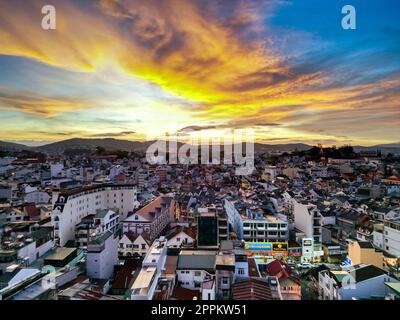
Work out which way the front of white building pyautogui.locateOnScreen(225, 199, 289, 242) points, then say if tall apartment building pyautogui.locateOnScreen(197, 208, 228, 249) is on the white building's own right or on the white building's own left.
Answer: on the white building's own right

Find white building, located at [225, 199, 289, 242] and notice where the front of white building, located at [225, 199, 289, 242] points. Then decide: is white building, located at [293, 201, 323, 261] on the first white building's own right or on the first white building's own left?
on the first white building's own left

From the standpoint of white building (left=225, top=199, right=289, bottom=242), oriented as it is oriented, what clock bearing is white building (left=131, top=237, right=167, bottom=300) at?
white building (left=131, top=237, right=167, bottom=300) is roughly at 1 o'clock from white building (left=225, top=199, right=289, bottom=242).

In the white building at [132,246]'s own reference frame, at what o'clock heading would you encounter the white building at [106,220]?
the white building at [106,220] is roughly at 5 o'clock from the white building at [132,246].

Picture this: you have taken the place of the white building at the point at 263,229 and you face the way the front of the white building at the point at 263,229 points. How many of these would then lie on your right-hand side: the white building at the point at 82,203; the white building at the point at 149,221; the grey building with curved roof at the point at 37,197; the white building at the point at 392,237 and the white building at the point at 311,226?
3

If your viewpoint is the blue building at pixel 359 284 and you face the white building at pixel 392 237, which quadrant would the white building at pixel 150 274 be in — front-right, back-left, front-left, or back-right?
back-left

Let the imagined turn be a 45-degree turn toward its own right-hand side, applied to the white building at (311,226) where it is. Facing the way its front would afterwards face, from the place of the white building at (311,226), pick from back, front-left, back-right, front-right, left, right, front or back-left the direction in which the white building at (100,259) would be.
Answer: front-right

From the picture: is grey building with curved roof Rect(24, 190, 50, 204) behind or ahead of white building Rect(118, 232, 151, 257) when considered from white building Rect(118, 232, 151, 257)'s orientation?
behind
